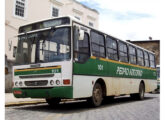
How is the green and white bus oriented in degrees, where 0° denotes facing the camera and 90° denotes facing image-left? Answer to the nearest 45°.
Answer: approximately 45°
